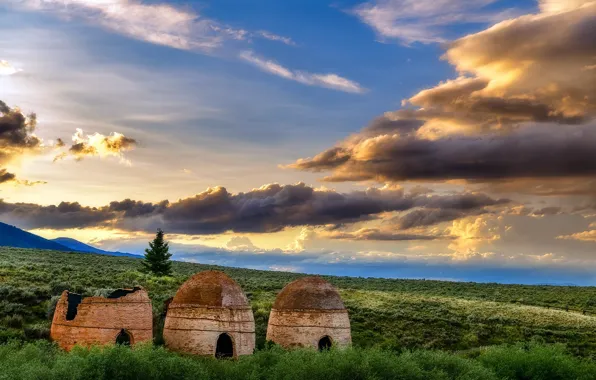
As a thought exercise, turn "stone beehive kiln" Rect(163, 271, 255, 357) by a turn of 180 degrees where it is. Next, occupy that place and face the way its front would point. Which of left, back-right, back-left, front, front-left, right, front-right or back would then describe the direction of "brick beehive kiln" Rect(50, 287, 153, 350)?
left

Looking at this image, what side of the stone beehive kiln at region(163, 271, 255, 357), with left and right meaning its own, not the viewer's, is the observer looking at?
front

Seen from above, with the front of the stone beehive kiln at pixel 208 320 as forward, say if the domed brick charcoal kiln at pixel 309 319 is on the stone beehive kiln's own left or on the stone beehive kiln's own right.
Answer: on the stone beehive kiln's own left
